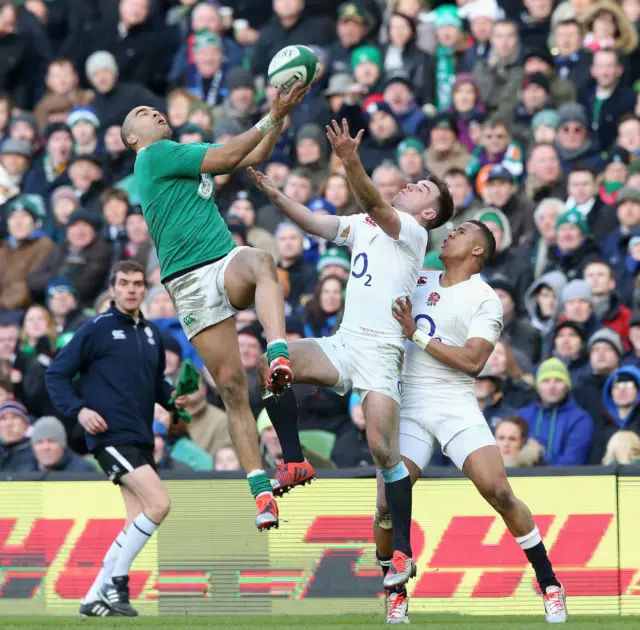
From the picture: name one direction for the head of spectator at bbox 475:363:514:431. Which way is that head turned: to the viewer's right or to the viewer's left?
to the viewer's left

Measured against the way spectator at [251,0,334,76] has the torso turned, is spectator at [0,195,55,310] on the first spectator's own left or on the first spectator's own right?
on the first spectator's own right

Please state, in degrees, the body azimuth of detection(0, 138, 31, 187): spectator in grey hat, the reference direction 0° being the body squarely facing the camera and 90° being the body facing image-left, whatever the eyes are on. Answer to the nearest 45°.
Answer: approximately 0°
